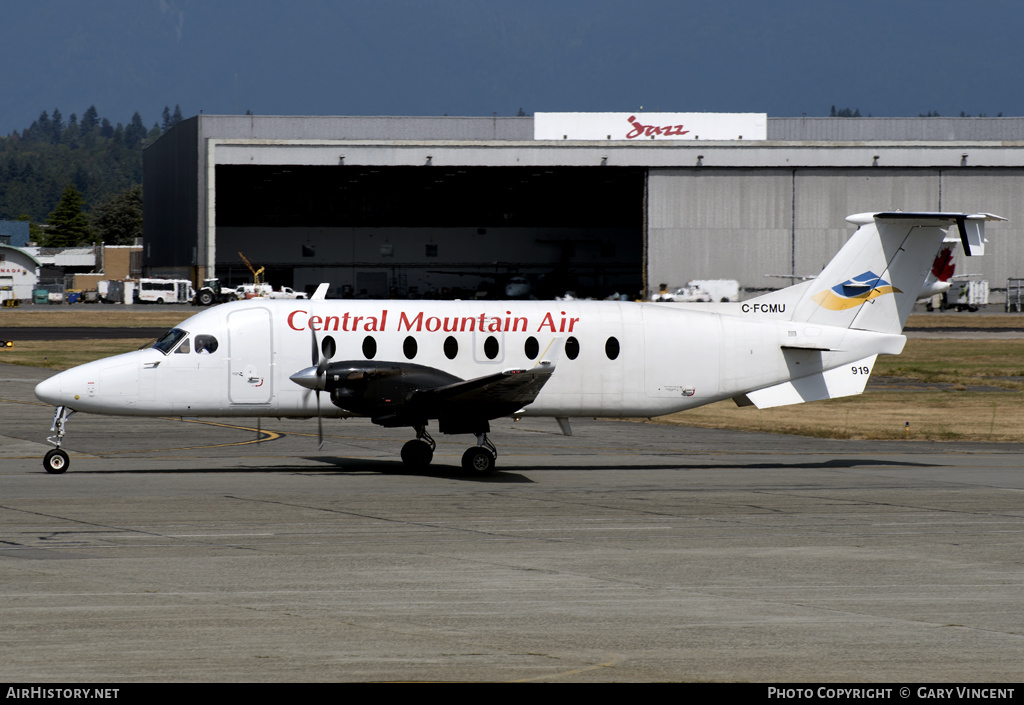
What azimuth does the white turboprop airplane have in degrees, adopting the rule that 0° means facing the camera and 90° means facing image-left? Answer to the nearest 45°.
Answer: approximately 90°
